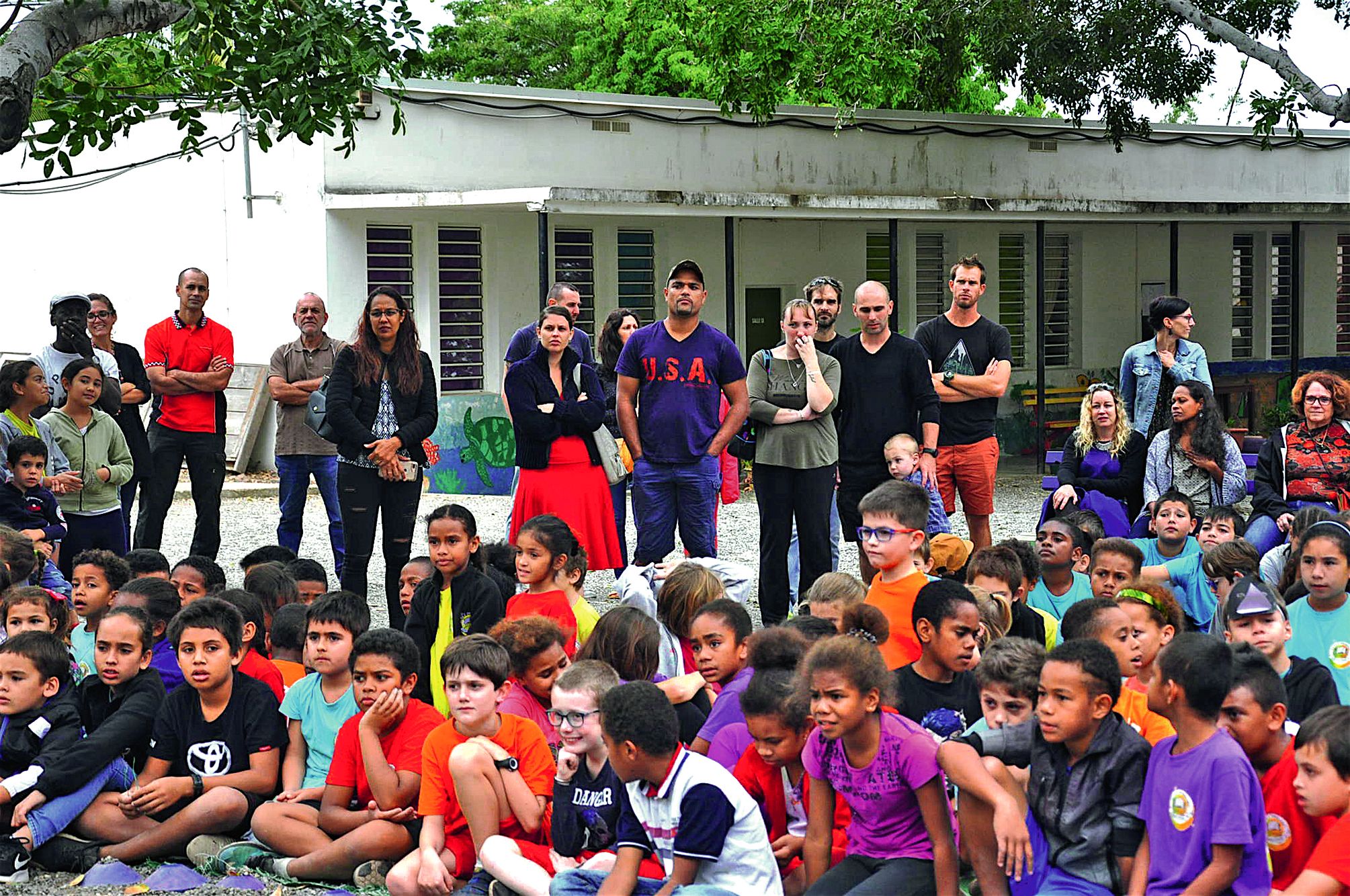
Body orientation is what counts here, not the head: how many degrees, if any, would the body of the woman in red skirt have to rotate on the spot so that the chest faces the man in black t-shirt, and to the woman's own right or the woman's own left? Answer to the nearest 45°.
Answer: approximately 90° to the woman's own left

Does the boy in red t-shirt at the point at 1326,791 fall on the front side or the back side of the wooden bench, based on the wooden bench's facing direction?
on the front side

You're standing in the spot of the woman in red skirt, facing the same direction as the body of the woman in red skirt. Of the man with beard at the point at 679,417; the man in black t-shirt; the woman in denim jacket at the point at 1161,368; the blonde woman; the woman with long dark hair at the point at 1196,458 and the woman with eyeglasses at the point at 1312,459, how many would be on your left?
6

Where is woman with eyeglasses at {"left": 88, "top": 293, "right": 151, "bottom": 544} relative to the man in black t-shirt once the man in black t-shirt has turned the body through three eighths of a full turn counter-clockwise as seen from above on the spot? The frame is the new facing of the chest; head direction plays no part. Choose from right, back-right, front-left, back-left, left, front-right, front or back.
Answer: back-left

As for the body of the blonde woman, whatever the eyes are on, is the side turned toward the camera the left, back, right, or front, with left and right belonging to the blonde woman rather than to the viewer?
front

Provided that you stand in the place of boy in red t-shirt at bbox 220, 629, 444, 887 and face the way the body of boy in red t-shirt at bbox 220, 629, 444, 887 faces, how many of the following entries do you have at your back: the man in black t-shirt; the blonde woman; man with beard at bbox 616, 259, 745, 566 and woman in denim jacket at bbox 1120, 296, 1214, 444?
4

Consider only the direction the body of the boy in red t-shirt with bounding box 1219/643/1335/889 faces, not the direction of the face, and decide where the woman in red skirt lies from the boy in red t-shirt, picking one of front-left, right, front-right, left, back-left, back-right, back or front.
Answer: right

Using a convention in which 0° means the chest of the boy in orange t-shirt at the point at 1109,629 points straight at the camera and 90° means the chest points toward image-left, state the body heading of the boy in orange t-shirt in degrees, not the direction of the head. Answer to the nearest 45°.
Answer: approximately 315°

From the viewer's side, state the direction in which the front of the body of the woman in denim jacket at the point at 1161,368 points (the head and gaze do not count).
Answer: toward the camera

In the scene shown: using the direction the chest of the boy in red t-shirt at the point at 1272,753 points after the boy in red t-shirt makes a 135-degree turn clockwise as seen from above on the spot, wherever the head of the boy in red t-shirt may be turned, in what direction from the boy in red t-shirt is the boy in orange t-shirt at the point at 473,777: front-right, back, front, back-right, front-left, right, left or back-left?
left

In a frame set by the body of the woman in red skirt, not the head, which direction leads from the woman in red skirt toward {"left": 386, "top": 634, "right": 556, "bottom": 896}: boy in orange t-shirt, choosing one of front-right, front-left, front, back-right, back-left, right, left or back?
front

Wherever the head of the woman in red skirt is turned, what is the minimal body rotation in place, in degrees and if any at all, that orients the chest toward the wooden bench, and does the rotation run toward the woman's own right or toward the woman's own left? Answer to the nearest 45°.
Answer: approximately 135° to the woman's own left

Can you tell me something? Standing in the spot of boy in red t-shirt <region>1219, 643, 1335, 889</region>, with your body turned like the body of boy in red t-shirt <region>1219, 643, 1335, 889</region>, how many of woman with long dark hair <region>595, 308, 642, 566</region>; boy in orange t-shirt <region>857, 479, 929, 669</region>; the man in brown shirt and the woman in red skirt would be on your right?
4

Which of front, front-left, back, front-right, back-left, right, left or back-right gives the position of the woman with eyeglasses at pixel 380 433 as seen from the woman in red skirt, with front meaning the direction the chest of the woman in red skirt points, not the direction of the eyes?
right
